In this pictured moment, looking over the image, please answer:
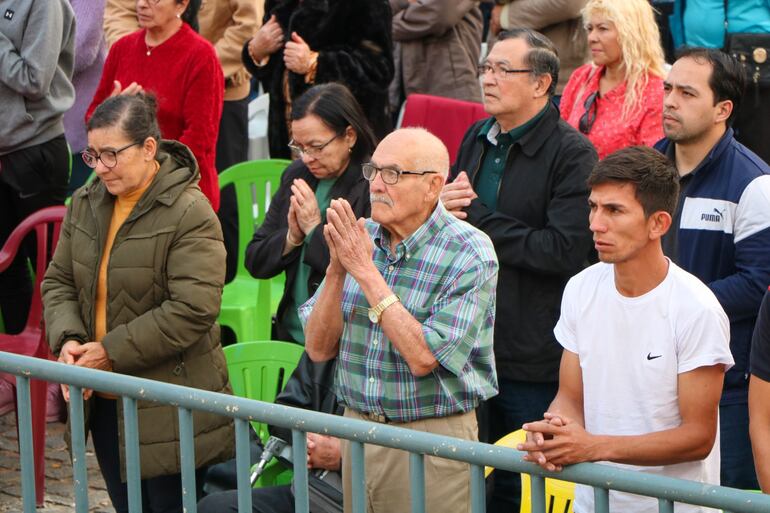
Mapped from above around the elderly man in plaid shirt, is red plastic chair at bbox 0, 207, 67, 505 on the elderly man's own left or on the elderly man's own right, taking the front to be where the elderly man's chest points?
on the elderly man's own right

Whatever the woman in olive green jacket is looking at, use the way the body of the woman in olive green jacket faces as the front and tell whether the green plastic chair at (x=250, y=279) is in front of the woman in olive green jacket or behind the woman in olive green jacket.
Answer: behind

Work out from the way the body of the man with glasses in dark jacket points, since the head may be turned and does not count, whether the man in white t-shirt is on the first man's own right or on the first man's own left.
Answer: on the first man's own left

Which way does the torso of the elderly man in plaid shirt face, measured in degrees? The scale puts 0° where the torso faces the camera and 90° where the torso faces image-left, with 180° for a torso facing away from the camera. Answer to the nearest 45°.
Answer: approximately 45°

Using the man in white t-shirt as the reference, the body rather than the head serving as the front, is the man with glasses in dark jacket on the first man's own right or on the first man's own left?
on the first man's own right
